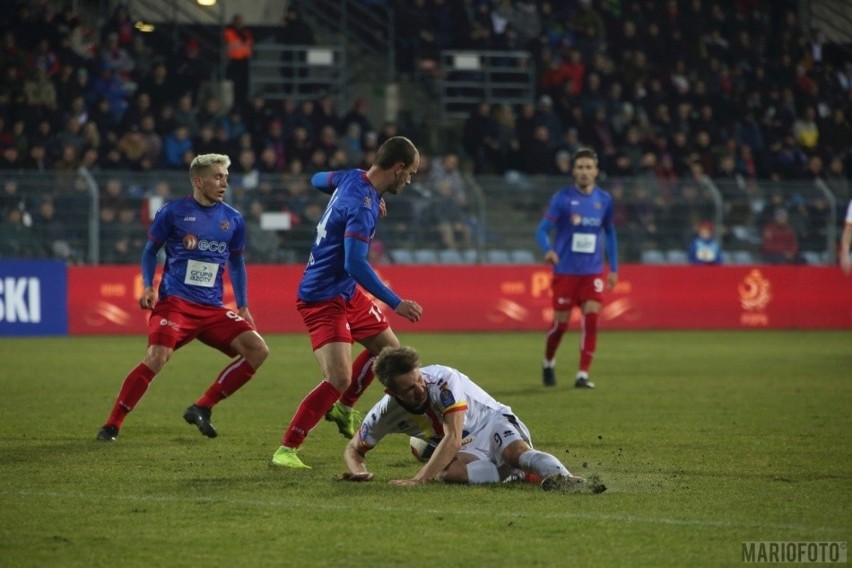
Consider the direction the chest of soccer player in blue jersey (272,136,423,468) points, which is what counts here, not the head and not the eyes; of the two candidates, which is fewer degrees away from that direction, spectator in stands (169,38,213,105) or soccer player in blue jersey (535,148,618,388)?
the soccer player in blue jersey

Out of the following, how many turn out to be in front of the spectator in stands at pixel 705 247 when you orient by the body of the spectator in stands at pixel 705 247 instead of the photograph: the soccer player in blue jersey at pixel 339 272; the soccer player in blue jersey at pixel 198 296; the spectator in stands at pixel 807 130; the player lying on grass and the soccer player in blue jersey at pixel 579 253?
4

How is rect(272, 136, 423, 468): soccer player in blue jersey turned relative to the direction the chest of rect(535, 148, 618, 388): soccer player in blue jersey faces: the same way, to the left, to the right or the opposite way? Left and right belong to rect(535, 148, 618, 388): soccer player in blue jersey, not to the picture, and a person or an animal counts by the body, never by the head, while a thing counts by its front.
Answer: to the left

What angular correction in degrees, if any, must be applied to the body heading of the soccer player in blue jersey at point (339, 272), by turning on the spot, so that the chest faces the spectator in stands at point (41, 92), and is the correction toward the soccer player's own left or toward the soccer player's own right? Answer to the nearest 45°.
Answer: approximately 90° to the soccer player's own left

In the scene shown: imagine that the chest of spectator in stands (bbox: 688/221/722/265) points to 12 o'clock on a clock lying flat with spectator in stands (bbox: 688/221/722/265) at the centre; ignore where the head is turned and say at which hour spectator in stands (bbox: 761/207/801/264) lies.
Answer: spectator in stands (bbox: 761/207/801/264) is roughly at 8 o'clock from spectator in stands (bbox: 688/221/722/265).

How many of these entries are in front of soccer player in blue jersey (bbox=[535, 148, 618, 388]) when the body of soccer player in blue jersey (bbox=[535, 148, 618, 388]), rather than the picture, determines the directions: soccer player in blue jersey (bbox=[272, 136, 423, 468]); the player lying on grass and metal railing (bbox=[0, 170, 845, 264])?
2

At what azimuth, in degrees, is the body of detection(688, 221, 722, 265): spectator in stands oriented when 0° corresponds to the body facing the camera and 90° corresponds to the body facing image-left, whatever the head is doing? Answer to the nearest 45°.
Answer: approximately 0°

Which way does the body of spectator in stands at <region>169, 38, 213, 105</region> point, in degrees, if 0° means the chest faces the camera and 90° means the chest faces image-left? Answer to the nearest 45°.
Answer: approximately 45°

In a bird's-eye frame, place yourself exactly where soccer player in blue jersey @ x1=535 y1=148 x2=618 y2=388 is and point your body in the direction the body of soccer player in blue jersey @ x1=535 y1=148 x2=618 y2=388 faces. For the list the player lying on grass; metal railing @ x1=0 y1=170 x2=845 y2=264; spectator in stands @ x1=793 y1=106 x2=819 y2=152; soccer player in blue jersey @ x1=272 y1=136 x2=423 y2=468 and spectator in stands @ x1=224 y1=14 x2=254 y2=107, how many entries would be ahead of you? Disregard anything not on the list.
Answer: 2

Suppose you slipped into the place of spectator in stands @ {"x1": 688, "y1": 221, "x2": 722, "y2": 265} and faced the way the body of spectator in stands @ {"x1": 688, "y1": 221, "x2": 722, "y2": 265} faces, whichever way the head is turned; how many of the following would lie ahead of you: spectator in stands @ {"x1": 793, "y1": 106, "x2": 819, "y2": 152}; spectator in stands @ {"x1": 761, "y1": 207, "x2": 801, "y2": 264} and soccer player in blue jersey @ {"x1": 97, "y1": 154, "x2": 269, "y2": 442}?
1

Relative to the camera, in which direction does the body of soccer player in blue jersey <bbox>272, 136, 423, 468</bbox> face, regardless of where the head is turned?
to the viewer's right

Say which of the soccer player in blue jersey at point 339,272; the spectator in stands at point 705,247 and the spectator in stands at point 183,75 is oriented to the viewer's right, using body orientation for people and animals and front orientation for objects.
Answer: the soccer player in blue jersey

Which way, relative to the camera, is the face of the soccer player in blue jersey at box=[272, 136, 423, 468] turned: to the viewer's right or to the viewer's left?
to the viewer's right
